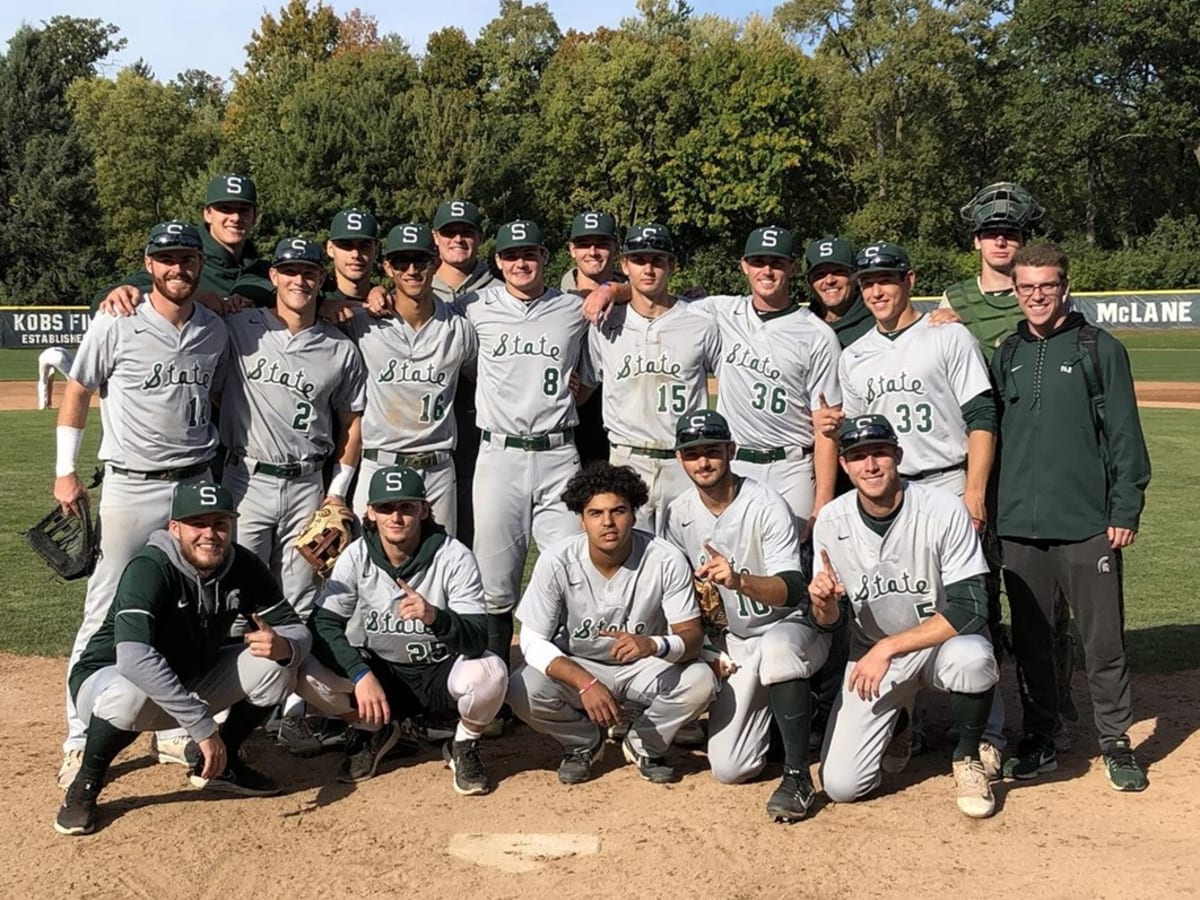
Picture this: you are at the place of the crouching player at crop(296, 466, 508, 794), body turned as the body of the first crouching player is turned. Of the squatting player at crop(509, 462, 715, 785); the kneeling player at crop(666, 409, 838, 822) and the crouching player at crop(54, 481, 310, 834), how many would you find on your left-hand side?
2

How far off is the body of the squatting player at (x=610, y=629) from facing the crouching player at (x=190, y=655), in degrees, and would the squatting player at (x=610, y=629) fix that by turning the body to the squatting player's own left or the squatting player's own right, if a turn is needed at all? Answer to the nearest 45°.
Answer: approximately 90° to the squatting player's own right

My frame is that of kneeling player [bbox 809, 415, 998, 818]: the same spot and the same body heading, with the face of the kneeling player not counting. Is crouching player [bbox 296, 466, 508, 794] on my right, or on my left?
on my right

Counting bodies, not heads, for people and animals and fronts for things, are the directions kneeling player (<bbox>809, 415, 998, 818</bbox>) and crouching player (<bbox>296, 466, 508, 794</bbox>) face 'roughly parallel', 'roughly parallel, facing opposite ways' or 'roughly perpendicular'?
roughly parallel

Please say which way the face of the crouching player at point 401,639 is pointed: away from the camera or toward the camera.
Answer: toward the camera

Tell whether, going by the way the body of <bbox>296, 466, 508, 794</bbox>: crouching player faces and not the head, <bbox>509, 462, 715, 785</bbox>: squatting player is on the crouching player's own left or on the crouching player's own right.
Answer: on the crouching player's own left

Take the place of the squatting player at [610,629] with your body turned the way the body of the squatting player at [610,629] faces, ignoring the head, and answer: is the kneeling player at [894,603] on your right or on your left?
on your left

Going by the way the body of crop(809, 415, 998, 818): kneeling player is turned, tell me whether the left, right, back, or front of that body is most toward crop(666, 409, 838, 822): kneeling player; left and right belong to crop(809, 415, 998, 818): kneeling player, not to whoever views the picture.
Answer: right

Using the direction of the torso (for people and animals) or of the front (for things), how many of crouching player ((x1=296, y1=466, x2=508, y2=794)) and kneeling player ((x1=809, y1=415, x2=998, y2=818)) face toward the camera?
2

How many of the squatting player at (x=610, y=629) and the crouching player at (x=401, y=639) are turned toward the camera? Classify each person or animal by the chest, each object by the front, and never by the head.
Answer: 2

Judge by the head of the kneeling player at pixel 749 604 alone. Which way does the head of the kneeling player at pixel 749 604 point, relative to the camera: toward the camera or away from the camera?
toward the camera

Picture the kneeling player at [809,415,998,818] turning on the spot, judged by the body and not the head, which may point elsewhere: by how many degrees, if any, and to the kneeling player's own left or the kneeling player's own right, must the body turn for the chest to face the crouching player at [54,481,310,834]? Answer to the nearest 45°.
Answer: approximately 90° to the kneeling player's own right

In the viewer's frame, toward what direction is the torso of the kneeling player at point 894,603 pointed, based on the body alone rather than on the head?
toward the camera

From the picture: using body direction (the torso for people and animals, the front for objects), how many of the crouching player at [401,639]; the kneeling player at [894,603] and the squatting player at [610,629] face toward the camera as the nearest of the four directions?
3

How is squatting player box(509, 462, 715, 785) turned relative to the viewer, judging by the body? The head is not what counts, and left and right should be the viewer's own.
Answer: facing the viewer
